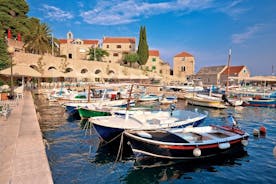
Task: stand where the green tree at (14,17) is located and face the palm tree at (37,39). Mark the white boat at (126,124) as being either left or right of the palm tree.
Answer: right

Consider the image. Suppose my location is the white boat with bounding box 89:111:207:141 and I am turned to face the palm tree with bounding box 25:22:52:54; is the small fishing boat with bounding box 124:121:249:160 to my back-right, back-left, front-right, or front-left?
back-right

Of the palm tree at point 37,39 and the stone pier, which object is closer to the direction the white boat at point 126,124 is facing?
the stone pier

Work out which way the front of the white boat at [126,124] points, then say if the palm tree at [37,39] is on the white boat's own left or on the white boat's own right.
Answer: on the white boat's own right

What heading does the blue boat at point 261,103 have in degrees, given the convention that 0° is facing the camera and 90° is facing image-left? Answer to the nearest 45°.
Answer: approximately 90°

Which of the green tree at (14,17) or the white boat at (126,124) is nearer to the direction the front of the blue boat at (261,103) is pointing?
the green tree

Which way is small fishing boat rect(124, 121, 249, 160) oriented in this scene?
to the viewer's left
